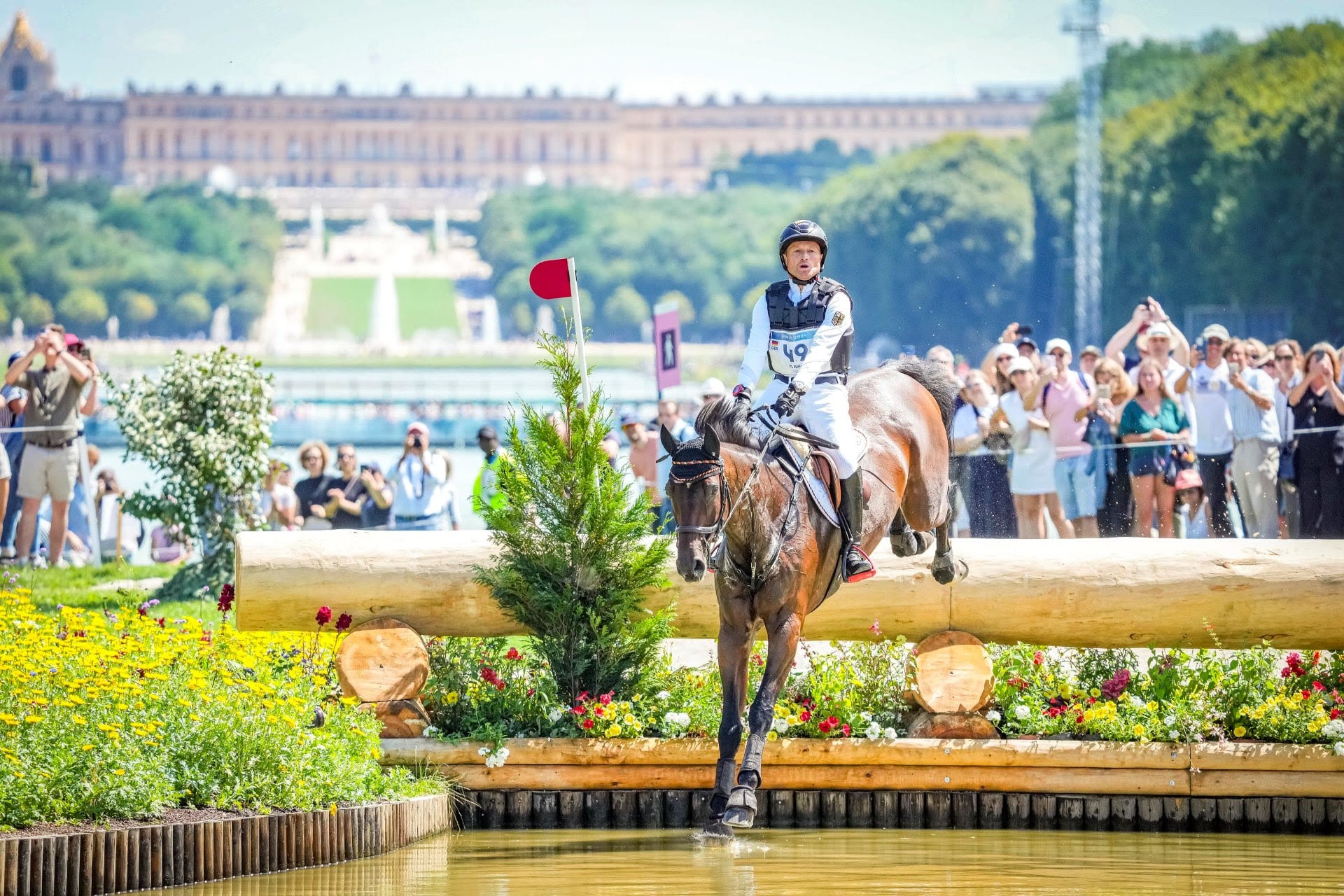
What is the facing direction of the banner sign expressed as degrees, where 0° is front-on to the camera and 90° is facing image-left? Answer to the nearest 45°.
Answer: approximately 0°

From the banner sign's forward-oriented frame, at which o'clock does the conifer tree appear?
The conifer tree is roughly at 12 o'clock from the banner sign.

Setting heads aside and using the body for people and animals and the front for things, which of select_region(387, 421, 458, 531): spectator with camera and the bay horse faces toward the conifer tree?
the spectator with camera

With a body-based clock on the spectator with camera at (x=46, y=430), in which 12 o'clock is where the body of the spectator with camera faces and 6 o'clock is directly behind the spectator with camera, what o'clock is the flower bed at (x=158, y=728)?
The flower bed is roughly at 12 o'clock from the spectator with camera.

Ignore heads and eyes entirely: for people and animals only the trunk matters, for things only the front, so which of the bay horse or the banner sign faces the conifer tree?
the banner sign

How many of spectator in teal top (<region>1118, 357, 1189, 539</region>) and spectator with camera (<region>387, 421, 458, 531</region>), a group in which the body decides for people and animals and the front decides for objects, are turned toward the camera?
2

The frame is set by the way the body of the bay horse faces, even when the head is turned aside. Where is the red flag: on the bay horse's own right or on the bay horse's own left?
on the bay horse's own right

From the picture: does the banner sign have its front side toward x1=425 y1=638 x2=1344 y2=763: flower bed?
yes
